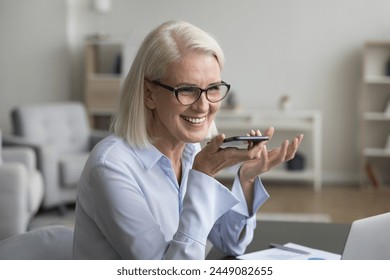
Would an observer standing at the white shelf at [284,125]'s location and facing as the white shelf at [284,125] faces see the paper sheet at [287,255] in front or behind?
in front

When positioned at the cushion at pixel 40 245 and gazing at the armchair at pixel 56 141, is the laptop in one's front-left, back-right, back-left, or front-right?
back-right

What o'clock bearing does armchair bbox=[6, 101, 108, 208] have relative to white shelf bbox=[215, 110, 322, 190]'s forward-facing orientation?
The armchair is roughly at 2 o'clock from the white shelf.

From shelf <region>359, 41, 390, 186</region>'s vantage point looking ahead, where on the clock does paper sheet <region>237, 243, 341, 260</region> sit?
The paper sheet is roughly at 12 o'clock from the shelf.

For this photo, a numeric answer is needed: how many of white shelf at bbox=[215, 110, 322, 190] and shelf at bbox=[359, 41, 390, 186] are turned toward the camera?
2

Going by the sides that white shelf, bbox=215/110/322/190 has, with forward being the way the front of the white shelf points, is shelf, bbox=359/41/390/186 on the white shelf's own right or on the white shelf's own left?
on the white shelf's own left

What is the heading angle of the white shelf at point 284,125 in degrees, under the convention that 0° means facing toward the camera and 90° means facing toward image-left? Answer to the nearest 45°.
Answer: approximately 0°

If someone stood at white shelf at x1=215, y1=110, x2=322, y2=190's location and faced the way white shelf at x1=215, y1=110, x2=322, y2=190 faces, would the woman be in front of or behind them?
in front

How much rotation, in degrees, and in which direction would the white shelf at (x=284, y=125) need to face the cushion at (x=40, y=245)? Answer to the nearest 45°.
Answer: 0° — it already faces it
